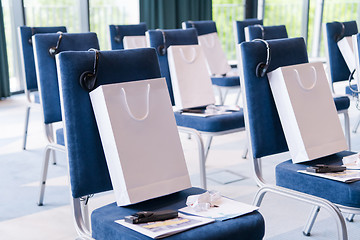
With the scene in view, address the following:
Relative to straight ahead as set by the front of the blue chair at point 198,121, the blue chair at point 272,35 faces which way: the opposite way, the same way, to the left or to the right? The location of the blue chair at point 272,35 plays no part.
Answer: the same way

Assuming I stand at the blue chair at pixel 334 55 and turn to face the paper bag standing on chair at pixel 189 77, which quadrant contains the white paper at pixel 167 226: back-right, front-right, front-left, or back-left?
front-left

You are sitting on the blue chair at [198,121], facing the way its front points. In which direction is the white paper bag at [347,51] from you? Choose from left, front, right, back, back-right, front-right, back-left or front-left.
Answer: left

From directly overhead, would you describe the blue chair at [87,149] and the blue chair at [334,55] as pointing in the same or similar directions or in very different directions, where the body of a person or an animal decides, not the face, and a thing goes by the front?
same or similar directions

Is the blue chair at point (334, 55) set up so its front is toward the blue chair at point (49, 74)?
no

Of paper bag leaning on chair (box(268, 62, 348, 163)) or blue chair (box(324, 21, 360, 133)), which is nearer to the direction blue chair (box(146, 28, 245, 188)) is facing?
the paper bag leaning on chair

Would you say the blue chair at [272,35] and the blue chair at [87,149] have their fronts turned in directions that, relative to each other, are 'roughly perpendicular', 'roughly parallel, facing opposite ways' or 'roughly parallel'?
roughly parallel

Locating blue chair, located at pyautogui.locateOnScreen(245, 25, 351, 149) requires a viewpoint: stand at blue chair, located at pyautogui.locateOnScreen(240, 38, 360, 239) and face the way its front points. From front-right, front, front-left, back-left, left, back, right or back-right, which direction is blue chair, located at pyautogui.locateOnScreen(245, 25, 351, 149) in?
back-left

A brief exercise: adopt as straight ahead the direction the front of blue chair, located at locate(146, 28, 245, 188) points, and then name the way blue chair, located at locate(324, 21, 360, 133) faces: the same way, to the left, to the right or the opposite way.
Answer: the same way

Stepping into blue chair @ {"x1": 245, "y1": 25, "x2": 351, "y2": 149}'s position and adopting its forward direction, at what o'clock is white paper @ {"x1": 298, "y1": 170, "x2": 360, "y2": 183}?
The white paper is roughly at 1 o'clock from the blue chair.

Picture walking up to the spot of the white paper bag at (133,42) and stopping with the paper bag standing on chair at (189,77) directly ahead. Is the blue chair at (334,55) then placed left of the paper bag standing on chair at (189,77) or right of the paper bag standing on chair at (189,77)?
left

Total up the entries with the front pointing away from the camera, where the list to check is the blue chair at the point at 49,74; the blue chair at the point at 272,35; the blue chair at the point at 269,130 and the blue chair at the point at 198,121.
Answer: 0

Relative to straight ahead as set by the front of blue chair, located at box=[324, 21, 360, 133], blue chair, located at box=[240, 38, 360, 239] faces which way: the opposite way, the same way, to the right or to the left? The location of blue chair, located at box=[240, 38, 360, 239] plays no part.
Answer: the same way

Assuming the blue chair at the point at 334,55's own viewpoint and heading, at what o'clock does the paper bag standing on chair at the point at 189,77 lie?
The paper bag standing on chair is roughly at 3 o'clock from the blue chair.

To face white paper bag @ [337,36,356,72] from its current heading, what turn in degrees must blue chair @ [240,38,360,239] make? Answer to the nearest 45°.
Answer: approximately 135° to its left

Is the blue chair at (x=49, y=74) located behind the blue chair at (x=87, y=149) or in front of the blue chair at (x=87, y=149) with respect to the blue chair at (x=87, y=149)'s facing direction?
behind

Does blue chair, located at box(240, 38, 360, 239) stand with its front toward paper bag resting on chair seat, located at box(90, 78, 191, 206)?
no

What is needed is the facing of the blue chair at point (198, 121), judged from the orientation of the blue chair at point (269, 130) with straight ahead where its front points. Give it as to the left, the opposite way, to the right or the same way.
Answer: the same way

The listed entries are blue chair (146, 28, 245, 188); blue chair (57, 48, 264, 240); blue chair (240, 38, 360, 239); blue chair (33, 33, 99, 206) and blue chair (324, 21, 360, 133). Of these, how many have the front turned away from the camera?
0

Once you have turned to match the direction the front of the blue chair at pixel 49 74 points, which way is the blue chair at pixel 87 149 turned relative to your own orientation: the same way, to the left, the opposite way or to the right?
the same way

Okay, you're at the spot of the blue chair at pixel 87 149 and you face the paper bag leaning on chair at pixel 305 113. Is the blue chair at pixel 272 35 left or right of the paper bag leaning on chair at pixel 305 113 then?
left

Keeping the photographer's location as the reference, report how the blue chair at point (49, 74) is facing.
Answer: facing the viewer and to the right of the viewer
